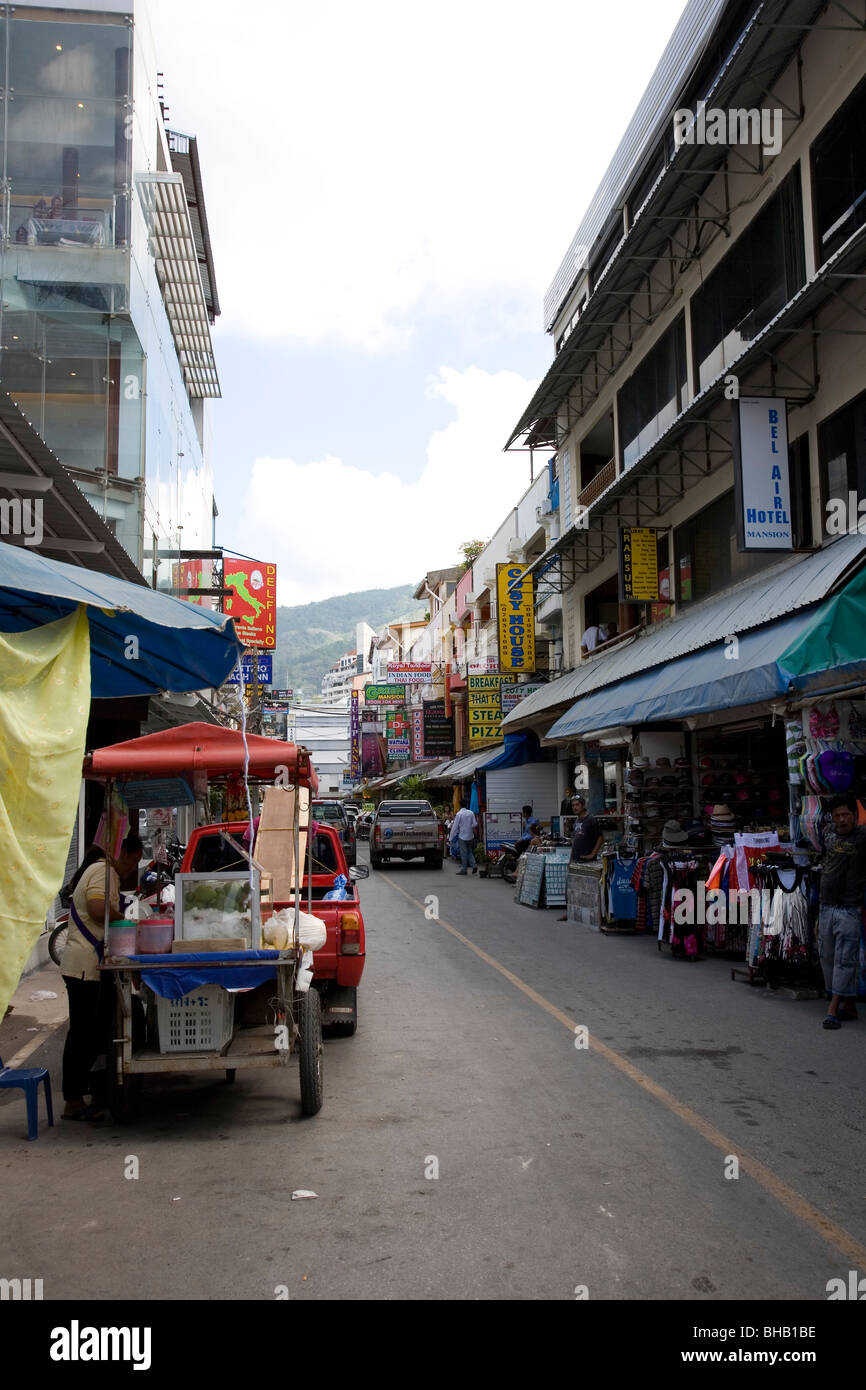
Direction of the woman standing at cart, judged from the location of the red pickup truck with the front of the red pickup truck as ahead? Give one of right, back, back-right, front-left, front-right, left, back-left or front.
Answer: back-left

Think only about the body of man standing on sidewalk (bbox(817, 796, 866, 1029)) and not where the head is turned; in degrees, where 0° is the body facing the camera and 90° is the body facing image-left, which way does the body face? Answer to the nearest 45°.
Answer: approximately 45°

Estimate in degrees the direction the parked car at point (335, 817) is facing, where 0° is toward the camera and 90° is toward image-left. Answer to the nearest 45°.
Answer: approximately 180°

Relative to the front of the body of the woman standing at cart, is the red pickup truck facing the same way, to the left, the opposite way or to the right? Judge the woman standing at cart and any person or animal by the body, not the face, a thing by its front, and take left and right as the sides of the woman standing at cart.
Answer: to the left

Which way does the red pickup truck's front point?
away from the camera

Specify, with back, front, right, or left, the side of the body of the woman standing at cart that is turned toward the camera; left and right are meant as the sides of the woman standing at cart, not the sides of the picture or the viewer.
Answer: right

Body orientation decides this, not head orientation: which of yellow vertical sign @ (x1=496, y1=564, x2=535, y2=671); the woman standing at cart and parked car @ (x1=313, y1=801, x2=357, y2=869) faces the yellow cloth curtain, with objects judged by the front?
the yellow vertical sign

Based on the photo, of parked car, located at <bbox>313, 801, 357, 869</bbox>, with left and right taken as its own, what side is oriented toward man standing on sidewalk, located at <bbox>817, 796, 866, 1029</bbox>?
back

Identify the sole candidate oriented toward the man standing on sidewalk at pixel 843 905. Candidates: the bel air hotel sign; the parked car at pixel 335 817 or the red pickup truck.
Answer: the bel air hotel sign
